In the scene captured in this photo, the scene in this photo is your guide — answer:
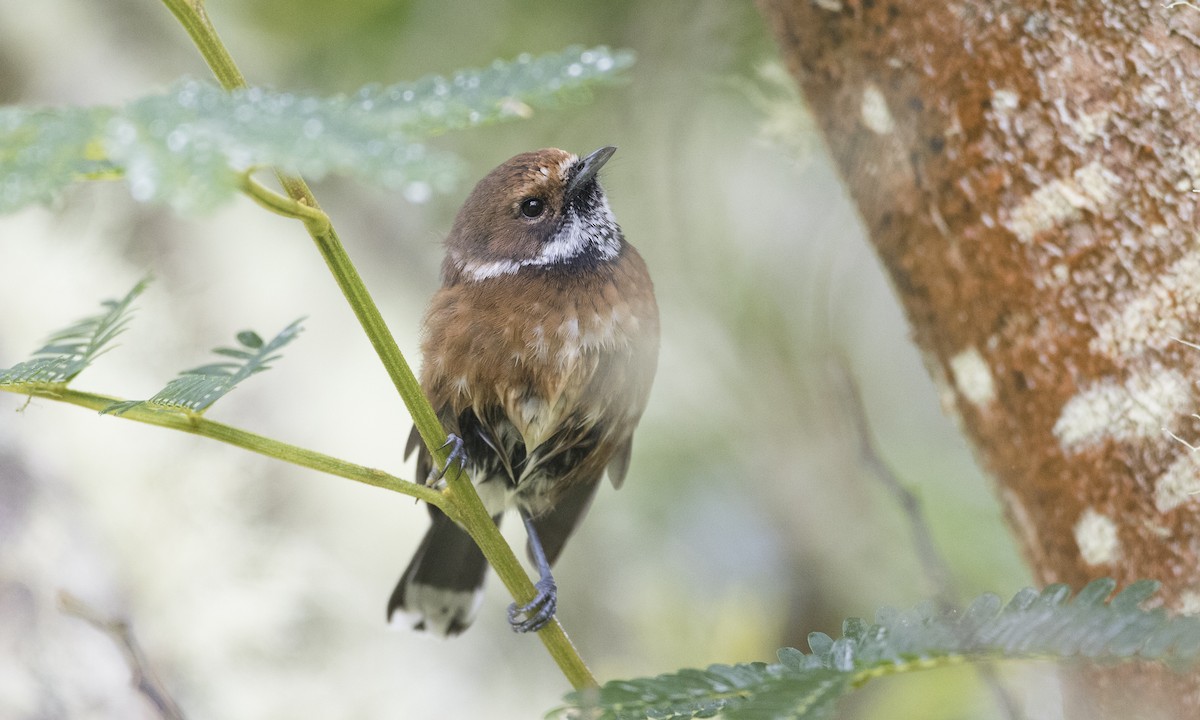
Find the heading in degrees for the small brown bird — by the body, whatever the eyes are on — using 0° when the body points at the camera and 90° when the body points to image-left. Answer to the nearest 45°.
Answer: approximately 315°

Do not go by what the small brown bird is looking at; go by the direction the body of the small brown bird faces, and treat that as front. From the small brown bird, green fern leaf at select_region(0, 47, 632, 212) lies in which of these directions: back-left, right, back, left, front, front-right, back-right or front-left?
front-right
